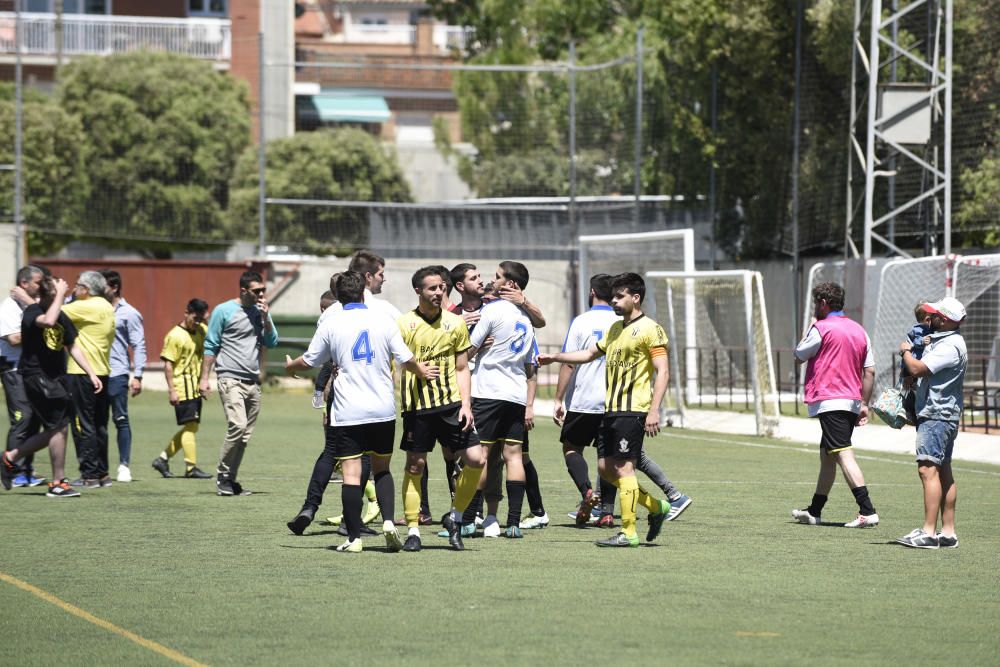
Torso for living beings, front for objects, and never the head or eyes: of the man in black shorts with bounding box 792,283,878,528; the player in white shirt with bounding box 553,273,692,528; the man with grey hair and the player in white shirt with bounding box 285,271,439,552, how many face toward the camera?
0

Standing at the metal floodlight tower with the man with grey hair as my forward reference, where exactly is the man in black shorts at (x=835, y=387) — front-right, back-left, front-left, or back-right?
front-left

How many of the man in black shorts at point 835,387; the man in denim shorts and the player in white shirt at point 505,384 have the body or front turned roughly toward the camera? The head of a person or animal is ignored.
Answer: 0

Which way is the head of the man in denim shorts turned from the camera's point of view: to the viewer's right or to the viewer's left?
to the viewer's left

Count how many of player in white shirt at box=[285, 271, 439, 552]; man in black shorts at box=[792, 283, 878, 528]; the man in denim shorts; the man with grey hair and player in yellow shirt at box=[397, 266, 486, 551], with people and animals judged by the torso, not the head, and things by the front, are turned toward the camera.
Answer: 1

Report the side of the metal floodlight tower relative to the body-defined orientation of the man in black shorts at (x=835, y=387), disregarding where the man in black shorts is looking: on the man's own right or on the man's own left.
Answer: on the man's own right

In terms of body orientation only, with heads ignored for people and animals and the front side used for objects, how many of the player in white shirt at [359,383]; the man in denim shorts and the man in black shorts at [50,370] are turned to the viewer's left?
1

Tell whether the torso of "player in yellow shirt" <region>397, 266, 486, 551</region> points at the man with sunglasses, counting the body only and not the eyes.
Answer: no

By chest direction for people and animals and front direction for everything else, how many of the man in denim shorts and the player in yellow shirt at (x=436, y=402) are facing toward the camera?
1

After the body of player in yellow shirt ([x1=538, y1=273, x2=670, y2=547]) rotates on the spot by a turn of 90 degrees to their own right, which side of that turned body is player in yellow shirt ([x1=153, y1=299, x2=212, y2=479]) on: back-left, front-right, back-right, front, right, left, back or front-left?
front

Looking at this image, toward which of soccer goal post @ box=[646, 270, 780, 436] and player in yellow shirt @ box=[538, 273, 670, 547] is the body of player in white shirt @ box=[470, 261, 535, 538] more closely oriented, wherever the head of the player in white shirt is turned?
the soccer goal post

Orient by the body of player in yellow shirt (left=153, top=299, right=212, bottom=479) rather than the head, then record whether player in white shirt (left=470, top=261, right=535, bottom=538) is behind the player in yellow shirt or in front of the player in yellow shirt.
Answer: in front
